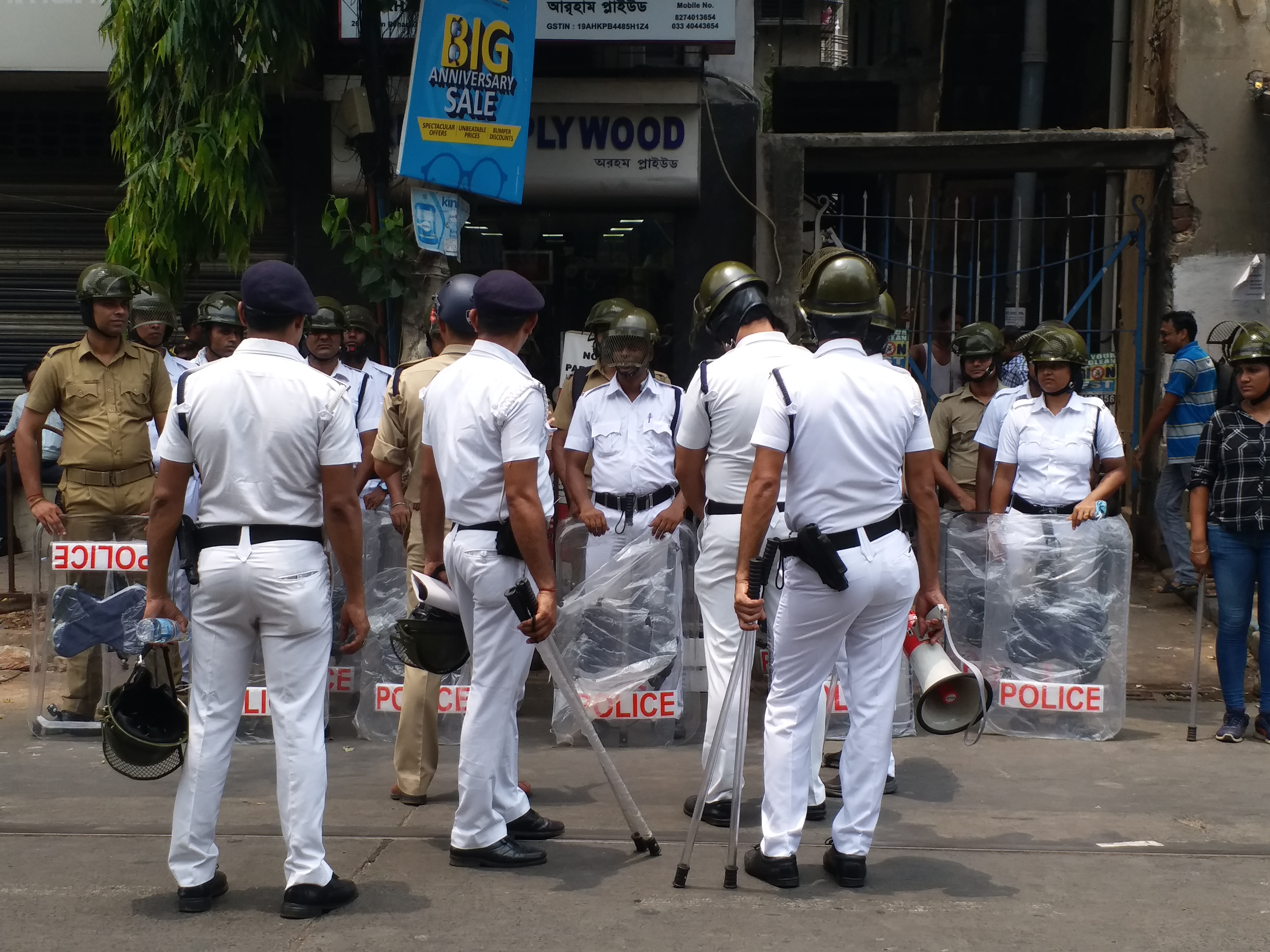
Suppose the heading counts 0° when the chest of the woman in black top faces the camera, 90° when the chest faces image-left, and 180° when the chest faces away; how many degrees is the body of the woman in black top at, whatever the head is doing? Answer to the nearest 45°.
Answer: approximately 0°

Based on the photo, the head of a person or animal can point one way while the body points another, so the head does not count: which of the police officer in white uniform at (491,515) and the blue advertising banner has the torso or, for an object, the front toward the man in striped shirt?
the police officer in white uniform

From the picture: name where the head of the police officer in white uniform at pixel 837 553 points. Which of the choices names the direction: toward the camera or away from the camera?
away from the camera

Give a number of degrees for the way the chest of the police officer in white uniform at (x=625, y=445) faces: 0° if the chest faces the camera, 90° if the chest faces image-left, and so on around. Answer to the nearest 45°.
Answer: approximately 0°

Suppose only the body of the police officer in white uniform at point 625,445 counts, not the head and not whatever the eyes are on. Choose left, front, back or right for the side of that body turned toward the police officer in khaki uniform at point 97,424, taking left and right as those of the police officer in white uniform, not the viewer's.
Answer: right

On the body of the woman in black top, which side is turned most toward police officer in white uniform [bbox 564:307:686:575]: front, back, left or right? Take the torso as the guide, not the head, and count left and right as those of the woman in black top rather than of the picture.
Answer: right

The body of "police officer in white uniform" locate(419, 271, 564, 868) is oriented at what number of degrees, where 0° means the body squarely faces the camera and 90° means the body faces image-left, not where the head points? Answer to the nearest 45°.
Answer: approximately 225°

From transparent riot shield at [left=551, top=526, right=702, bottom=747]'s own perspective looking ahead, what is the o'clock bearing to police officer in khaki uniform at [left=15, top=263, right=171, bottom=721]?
The police officer in khaki uniform is roughly at 3 o'clock from the transparent riot shield.

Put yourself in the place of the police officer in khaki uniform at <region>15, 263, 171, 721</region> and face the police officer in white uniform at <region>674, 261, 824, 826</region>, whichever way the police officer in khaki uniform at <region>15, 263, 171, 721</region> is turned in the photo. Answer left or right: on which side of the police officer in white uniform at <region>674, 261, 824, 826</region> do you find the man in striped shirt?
left

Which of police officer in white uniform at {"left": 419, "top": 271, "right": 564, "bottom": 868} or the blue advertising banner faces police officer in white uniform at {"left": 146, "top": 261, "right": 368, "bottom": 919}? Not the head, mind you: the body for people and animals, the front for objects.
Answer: the blue advertising banner

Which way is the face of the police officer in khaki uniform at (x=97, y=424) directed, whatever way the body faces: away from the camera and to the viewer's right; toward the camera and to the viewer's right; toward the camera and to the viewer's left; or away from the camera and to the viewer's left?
toward the camera and to the viewer's right
